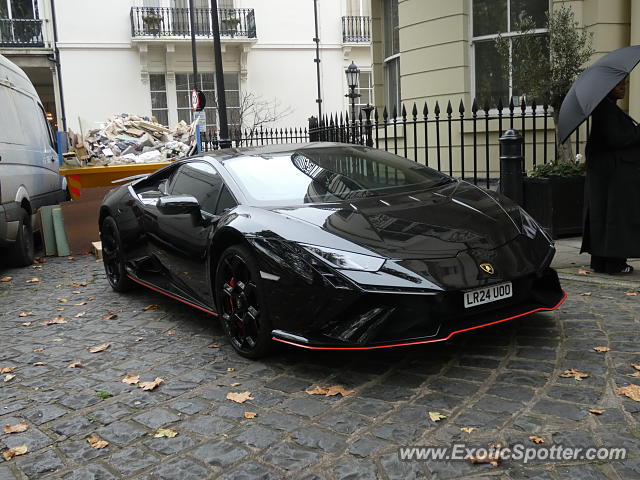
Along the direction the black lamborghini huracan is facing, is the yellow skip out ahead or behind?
behind

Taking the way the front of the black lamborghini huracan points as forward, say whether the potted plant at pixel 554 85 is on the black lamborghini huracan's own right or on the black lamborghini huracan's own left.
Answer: on the black lamborghini huracan's own left

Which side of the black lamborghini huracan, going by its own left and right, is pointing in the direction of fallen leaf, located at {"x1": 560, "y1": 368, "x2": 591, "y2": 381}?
front

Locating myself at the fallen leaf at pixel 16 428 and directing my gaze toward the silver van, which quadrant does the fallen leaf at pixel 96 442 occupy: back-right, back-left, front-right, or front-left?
back-right

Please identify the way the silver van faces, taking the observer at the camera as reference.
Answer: facing away from the viewer and to the right of the viewer

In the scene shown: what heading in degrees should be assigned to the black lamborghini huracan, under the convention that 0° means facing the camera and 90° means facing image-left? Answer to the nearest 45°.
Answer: approximately 315°

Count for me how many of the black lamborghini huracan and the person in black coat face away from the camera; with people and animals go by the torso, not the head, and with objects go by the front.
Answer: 0
